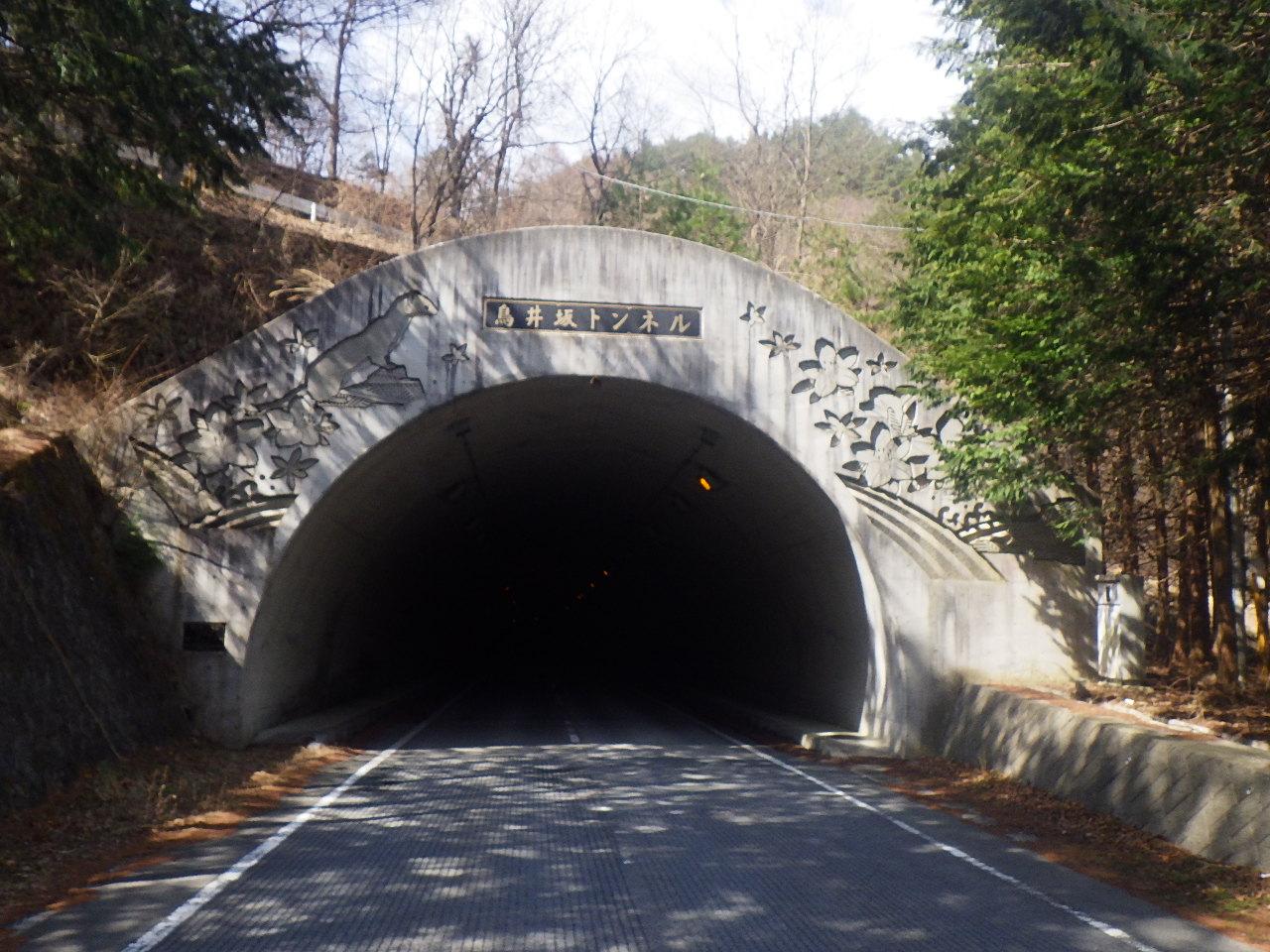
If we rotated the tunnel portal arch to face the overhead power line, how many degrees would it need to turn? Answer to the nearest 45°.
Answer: approximately 180°

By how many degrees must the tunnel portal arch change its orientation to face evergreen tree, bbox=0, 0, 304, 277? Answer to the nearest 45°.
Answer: approximately 45° to its right

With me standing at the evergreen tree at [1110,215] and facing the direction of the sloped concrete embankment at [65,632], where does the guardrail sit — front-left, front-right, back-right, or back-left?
front-right

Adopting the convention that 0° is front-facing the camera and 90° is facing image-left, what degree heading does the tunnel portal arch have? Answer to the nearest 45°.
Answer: approximately 0°

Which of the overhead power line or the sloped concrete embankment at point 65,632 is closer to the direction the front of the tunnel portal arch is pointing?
the sloped concrete embankment

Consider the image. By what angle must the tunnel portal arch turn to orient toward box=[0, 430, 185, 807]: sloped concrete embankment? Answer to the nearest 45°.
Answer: approximately 45° to its right

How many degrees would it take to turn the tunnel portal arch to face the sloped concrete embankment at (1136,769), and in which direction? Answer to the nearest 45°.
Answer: approximately 45° to its left

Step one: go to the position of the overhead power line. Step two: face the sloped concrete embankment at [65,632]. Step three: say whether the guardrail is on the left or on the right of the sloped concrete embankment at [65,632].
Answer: right

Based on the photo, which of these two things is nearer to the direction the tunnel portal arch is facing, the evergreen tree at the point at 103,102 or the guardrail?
the evergreen tree

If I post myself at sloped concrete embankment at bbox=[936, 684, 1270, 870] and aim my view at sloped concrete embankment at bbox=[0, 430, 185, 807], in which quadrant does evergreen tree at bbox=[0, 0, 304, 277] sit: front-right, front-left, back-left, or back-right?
front-left

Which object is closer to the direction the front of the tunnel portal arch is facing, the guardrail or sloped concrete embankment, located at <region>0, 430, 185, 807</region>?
the sloped concrete embankment

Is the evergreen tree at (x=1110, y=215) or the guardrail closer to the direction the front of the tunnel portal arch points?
the evergreen tree

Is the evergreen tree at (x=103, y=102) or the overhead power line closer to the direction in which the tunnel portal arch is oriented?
the evergreen tree

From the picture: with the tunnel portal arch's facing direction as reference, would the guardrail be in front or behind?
behind

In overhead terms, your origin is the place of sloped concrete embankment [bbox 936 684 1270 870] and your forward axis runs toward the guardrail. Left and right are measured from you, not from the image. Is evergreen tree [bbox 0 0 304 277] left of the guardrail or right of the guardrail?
left
